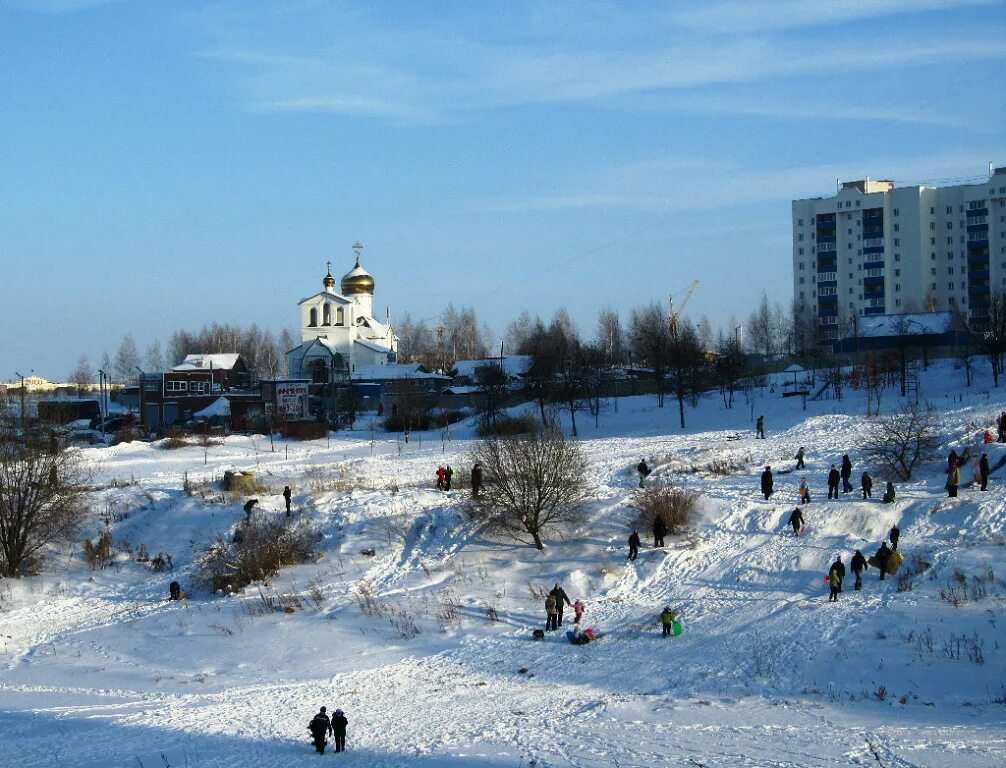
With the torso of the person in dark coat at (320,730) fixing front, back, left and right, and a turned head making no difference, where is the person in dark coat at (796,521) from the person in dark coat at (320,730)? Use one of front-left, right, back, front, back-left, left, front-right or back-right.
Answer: front-right

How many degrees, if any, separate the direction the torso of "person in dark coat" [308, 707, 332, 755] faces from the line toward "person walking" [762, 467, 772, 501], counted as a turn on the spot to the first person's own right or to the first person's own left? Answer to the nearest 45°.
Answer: approximately 45° to the first person's own right

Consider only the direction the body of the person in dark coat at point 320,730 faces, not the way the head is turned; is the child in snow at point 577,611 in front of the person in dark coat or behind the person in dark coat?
in front

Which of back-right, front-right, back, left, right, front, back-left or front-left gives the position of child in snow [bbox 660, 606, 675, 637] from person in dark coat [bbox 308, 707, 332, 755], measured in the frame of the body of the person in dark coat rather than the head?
front-right

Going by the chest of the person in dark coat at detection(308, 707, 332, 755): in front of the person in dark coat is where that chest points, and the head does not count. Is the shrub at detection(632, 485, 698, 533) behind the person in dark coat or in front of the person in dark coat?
in front

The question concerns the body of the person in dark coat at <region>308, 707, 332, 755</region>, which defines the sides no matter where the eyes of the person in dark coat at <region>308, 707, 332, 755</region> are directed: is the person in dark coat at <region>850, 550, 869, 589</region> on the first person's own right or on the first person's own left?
on the first person's own right

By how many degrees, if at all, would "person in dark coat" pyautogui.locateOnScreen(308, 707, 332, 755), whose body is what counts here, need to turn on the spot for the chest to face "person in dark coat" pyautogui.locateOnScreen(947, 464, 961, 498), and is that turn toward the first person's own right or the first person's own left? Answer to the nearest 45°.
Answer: approximately 45° to the first person's own right

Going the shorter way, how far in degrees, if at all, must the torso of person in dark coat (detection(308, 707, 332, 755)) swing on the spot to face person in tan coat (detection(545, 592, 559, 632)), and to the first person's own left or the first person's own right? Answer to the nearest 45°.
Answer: approximately 45° to the first person's own right

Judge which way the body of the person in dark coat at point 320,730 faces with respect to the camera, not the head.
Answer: away from the camera

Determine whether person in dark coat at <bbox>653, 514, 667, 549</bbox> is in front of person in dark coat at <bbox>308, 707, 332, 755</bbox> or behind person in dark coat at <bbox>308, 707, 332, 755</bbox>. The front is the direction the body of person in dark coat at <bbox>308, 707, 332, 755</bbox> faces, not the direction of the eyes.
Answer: in front
